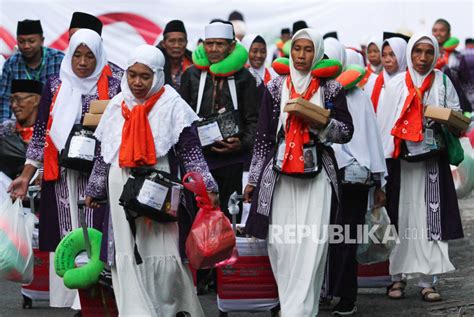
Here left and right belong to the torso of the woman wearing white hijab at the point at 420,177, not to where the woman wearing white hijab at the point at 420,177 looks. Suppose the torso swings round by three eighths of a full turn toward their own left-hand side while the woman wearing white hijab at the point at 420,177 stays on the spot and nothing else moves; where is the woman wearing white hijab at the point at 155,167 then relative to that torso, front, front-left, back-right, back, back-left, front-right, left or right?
back

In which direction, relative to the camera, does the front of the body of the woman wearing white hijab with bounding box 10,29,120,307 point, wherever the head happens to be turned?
toward the camera

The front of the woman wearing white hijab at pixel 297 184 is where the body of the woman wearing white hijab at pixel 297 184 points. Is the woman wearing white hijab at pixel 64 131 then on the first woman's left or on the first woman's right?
on the first woman's right

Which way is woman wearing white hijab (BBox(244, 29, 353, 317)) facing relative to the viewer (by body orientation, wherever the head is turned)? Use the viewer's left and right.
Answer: facing the viewer

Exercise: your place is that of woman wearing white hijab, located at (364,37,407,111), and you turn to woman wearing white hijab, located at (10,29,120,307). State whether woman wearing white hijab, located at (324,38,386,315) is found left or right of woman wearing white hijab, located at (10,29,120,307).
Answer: left

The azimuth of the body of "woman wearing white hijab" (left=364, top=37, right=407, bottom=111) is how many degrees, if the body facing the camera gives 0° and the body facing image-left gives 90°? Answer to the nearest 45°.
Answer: approximately 45°

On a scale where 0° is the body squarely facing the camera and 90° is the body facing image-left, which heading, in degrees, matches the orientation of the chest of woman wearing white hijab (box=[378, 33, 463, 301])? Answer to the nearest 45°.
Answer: approximately 0°

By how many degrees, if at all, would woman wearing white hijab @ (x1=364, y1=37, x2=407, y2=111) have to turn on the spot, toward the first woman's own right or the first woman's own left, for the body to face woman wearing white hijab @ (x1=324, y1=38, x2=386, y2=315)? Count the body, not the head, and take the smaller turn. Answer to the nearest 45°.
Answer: approximately 45° to the first woman's own left

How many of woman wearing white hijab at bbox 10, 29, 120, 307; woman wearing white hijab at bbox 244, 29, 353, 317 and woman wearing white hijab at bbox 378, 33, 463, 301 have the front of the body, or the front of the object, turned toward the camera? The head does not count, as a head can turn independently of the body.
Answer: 3
